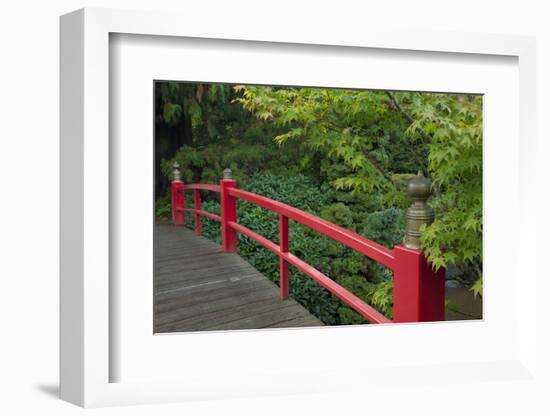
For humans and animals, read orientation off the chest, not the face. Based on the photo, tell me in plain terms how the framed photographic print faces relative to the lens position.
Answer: facing the viewer and to the right of the viewer
